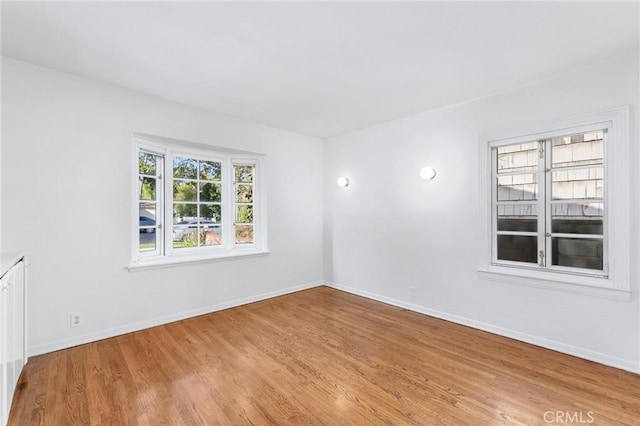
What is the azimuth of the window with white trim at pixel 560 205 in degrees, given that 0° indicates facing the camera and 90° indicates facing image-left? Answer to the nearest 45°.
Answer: approximately 45°

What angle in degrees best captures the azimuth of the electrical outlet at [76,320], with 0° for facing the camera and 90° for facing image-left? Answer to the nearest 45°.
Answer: approximately 0°
